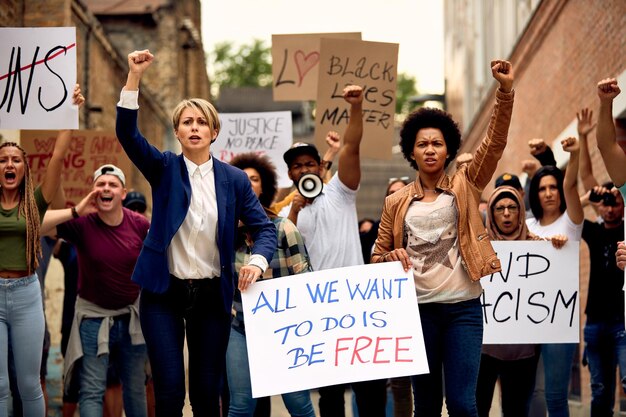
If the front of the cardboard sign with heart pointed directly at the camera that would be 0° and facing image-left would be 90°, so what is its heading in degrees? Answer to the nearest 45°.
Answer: approximately 0°

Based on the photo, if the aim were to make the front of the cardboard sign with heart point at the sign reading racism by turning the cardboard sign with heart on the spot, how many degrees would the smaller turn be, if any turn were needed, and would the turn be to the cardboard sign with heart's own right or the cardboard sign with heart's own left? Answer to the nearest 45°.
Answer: approximately 45° to the cardboard sign with heart's own left

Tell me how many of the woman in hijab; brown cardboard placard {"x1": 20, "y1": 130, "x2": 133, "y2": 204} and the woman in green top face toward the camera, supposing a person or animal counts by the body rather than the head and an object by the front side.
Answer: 3

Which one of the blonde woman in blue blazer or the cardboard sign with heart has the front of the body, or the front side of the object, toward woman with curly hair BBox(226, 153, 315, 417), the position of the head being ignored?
the cardboard sign with heart

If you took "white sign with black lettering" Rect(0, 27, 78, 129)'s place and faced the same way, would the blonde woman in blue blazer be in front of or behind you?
in front

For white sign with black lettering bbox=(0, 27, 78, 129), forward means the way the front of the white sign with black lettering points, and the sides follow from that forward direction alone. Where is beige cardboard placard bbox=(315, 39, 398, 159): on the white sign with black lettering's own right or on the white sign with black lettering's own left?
on the white sign with black lettering's own left

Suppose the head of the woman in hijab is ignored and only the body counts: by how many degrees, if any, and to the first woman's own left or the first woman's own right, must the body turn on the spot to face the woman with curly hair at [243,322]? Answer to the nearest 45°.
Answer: approximately 45° to the first woman's own right

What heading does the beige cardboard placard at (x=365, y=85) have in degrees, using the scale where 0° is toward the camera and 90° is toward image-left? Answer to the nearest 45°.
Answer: approximately 0°
